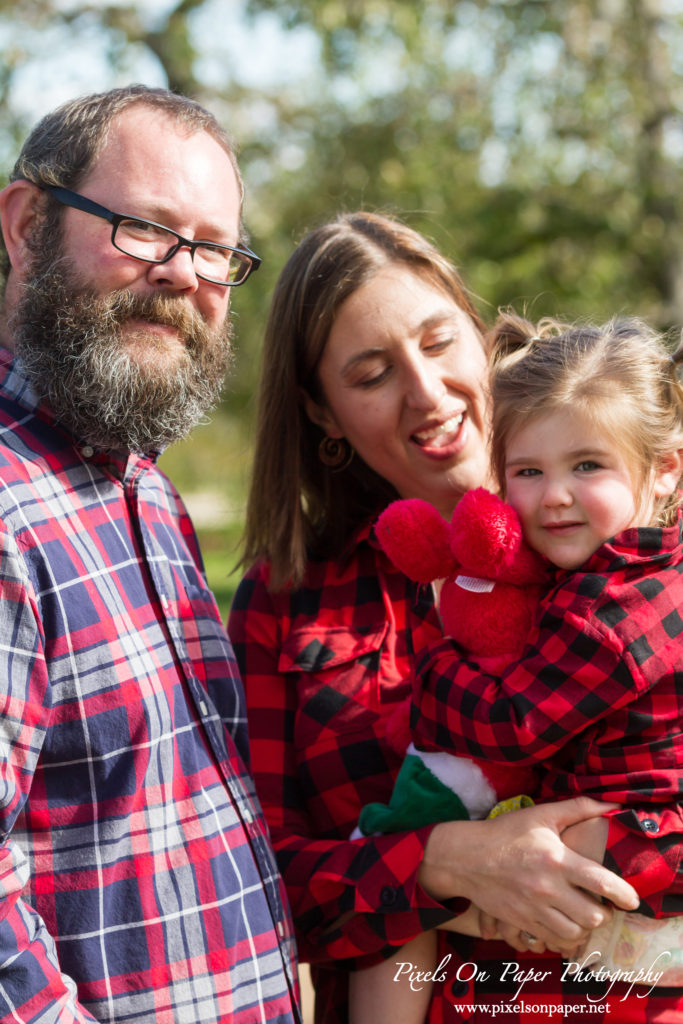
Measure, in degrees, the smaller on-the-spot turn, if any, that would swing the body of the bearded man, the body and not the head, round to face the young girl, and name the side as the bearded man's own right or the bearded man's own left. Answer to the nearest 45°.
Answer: approximately 45° to the bearded man's own left

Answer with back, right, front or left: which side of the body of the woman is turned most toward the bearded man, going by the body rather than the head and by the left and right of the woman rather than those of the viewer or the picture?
right

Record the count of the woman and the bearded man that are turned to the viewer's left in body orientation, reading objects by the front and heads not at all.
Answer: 0

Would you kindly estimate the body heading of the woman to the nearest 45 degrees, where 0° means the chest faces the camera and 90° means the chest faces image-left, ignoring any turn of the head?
approximately 315°

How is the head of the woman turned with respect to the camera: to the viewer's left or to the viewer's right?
to the viewer's right

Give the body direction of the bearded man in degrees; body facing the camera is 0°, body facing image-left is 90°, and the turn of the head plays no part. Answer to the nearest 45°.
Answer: approximately 315°

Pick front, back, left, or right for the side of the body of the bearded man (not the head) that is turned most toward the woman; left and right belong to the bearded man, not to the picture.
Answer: left
